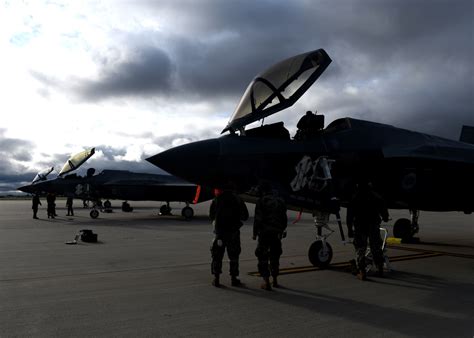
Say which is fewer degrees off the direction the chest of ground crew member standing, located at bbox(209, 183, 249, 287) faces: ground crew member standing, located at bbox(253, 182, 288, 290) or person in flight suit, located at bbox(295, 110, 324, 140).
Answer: the person in flight suit

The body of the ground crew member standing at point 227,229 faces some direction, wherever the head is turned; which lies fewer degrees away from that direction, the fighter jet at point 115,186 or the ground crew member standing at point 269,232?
the fighter jet

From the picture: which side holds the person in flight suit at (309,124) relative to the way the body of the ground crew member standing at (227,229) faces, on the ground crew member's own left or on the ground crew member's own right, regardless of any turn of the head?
on the ground crew member's own right

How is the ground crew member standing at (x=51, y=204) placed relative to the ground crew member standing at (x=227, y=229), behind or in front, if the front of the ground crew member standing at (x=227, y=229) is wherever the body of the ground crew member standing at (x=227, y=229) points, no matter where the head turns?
in front

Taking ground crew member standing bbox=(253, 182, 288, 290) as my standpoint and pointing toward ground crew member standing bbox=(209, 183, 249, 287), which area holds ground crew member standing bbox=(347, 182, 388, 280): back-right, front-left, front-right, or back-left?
back-right

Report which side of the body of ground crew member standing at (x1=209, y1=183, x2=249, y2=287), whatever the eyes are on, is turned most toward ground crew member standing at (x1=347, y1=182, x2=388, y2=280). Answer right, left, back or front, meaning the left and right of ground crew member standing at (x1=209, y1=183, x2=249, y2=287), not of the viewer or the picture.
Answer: right

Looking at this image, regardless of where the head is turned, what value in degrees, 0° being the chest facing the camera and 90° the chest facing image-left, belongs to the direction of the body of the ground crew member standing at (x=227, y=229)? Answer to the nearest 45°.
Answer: approximately 180°

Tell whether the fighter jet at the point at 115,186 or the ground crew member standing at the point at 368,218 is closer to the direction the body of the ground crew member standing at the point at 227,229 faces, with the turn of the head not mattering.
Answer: the fighter jet

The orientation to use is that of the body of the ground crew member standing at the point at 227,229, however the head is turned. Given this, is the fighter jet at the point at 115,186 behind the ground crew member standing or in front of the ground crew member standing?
in front
